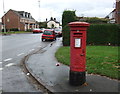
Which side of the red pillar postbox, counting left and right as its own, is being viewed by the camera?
front

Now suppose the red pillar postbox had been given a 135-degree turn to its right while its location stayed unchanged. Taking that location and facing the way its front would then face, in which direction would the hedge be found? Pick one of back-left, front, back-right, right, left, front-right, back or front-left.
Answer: front-right
